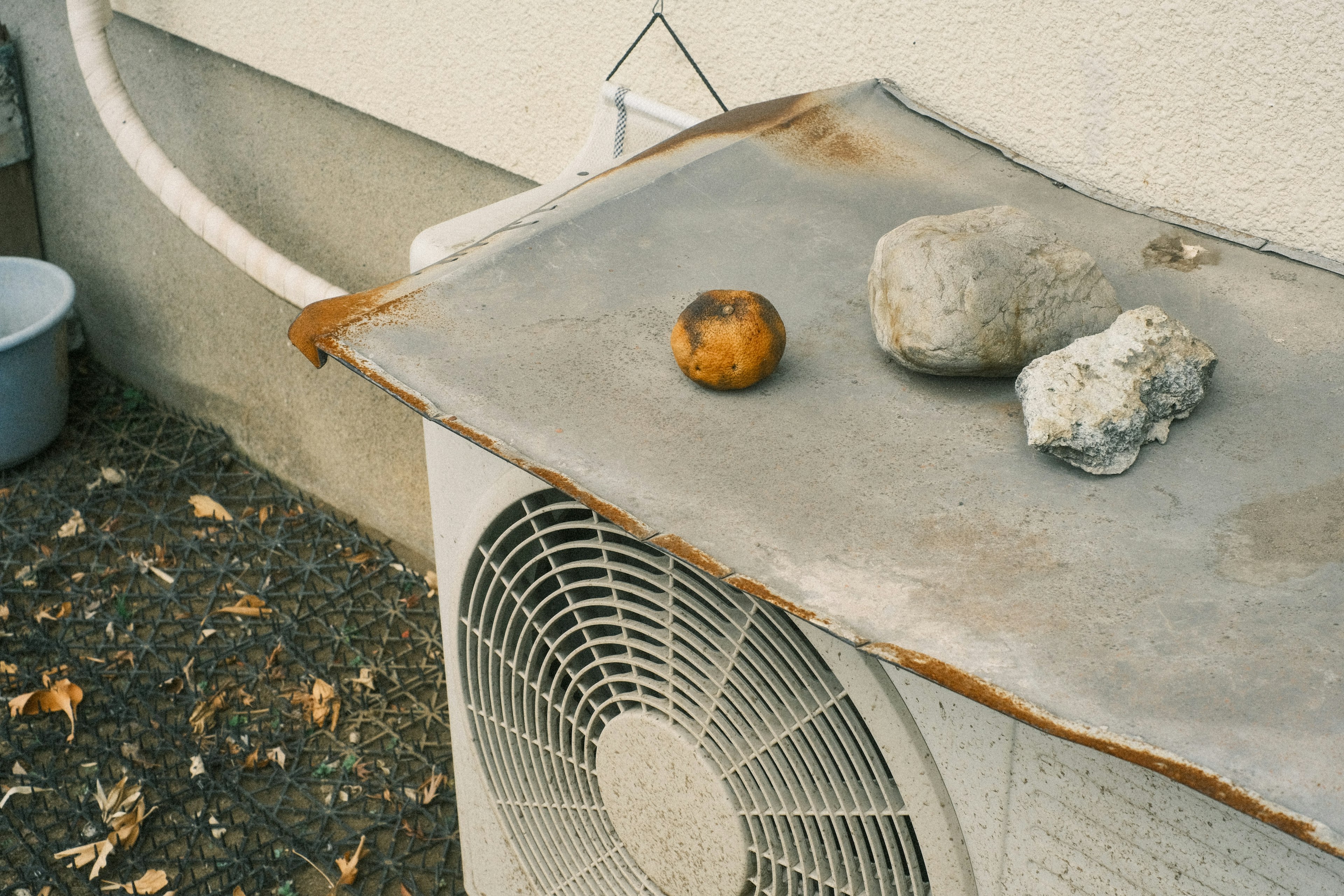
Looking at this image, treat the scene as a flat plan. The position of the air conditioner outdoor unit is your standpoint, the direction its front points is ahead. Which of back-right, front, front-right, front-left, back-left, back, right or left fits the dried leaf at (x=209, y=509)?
right

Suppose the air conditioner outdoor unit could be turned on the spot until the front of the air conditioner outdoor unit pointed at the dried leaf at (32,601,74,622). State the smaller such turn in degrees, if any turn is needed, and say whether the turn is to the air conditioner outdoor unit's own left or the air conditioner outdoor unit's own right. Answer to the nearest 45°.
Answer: approximately 90° to the air conditioner outdoor unit's own right

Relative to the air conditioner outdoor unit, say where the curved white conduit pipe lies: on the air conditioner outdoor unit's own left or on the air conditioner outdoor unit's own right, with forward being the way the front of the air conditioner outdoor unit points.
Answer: on the air conditioner outdoor unit's own right

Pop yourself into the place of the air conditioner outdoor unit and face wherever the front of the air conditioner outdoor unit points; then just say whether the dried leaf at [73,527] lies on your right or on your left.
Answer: on your right

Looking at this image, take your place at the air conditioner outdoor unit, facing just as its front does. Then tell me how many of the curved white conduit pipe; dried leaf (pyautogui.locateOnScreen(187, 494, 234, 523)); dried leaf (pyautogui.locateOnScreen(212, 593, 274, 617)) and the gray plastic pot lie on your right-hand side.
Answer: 4

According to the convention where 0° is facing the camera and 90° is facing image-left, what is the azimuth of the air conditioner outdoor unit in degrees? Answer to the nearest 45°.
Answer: approximately 45°

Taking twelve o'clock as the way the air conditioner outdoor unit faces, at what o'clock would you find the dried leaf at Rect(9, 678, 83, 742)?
The dried leaf is roughly at 2 o'clock from the air conditioner outdoor unit.
